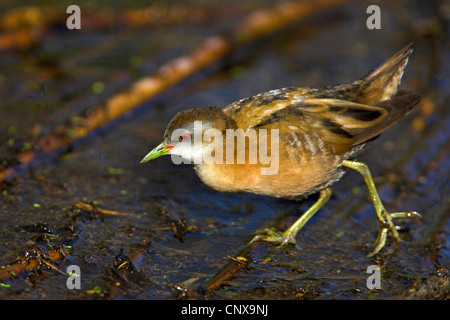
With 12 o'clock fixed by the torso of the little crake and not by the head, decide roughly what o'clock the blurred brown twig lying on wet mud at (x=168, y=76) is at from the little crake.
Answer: The blurred brown twig lying on wet mud is roughly at 2 o'clock from the little crake.

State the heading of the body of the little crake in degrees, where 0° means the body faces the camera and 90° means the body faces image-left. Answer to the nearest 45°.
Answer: approximately 90°
